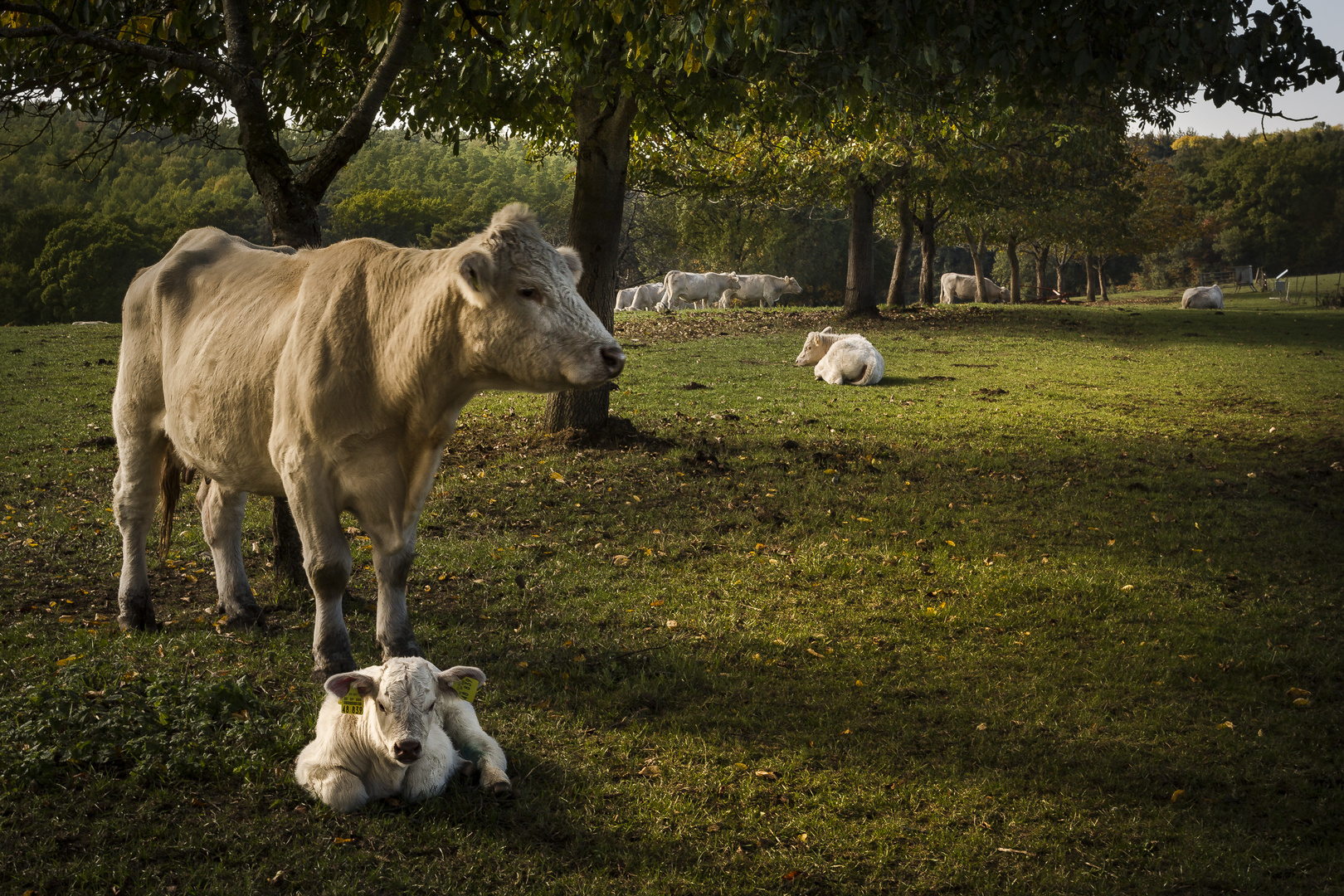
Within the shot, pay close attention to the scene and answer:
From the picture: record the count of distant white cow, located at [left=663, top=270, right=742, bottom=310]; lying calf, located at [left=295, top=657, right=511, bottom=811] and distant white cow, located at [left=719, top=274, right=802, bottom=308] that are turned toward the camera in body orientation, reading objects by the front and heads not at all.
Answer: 1

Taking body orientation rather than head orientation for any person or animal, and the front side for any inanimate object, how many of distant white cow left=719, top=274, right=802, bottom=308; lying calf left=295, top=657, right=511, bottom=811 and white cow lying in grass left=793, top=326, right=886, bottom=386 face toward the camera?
1

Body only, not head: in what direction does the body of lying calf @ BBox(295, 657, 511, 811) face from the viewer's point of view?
toward the camera

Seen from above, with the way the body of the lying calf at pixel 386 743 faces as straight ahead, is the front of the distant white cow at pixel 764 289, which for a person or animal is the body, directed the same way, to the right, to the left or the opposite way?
to the left

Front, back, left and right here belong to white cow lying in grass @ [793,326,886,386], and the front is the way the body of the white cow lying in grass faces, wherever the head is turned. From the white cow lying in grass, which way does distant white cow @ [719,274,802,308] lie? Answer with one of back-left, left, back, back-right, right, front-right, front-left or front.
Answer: front-right

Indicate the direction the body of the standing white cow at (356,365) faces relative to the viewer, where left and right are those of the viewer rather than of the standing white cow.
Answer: facing the viewer and to the right of the viewer

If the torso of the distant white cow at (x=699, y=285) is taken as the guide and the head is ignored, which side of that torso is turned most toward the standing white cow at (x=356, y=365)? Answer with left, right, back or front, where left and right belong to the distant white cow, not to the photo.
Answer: right

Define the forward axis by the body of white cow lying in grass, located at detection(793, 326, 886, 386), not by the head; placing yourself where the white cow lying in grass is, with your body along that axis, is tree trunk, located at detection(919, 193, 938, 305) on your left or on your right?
on your right

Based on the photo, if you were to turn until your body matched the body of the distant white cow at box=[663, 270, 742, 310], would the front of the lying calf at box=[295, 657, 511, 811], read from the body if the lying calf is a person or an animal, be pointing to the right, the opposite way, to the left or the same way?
to the right

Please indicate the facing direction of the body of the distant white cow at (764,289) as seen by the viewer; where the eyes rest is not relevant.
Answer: to the viewer's right

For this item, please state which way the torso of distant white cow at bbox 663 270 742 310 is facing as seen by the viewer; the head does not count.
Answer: to the viewer's right

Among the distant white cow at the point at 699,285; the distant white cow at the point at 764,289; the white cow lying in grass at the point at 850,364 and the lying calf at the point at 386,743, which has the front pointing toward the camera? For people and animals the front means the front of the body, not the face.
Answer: the lying calf

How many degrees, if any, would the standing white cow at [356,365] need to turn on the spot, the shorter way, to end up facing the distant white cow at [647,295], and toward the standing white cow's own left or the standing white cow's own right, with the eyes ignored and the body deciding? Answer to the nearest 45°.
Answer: approximately 135° to the standing white cow's own left

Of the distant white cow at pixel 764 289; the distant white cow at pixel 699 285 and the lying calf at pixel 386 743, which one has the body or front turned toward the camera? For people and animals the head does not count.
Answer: the lying calf
